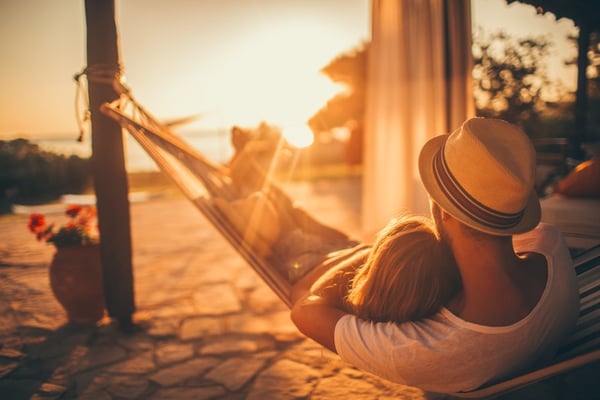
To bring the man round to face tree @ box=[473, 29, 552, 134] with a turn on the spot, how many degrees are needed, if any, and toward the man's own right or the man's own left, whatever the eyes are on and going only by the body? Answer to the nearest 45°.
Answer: approximately 45° to the man's own right

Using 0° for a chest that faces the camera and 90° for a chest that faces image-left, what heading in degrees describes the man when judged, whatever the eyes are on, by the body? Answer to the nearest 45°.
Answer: approximately 135°

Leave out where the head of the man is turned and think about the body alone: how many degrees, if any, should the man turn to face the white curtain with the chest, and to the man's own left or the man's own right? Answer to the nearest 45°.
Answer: approximately 45° to the man's own right
